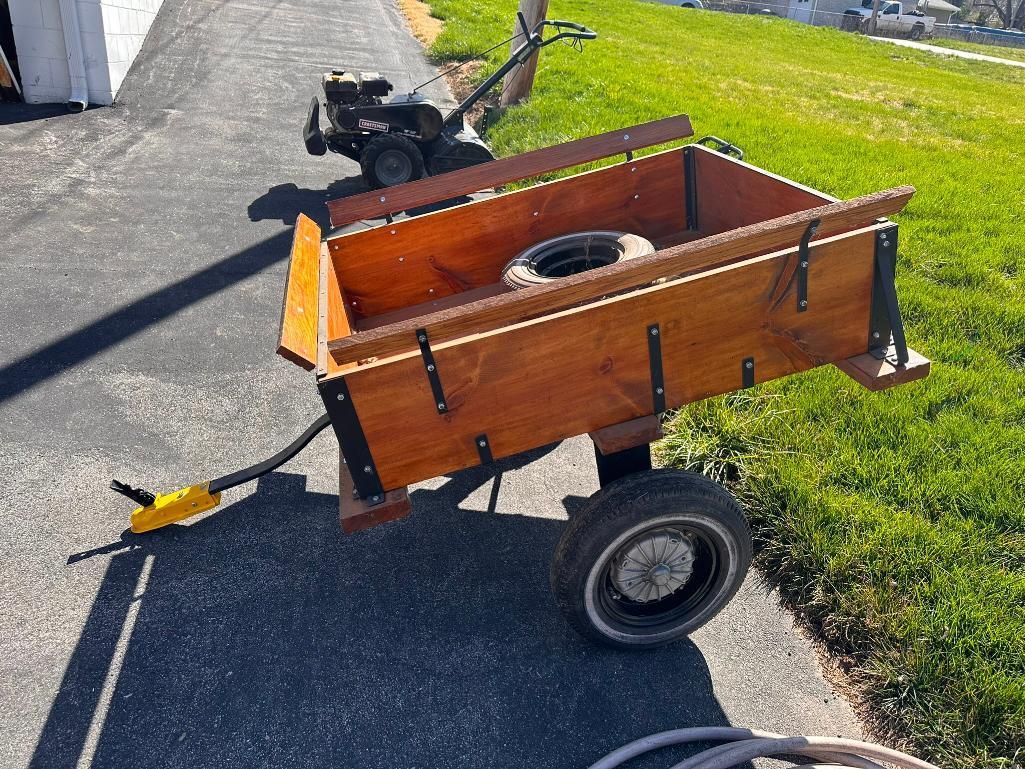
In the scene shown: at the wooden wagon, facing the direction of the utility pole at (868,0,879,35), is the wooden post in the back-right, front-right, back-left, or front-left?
front-left

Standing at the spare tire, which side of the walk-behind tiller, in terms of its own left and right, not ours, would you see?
left

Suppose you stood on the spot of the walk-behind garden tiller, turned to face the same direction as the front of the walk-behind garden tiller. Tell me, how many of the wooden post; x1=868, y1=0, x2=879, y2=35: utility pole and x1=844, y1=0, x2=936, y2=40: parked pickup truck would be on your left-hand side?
0

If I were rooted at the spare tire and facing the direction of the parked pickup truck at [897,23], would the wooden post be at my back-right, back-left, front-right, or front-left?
front-left

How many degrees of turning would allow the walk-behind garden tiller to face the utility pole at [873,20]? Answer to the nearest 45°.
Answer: approximately 135° to its right

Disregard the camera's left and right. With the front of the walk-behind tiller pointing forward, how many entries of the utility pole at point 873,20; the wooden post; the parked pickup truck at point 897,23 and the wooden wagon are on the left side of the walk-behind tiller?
1

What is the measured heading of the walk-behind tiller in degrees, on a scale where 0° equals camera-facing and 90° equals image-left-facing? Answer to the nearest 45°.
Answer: approximately 90°

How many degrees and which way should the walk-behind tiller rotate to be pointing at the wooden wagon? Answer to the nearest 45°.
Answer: approximately 90° to its left

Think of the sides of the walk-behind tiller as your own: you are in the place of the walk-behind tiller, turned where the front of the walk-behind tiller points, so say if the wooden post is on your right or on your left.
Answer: on your right

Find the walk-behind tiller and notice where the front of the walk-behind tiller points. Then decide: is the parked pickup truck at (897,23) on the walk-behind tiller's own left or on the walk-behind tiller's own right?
on the walk-behind tiller's own right

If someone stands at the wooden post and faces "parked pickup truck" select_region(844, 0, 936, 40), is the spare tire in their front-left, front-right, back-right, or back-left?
back-right

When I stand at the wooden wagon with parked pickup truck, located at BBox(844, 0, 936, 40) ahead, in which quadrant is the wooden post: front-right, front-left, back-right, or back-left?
front-left
